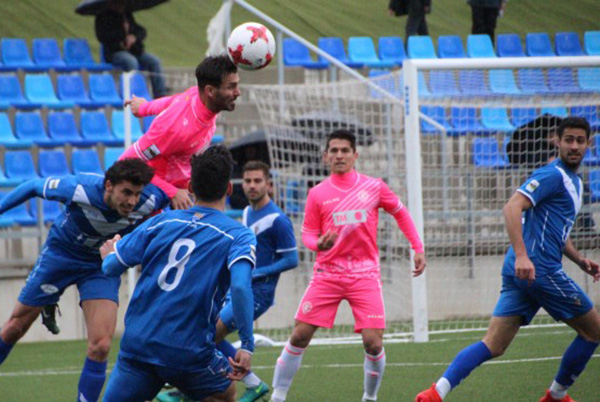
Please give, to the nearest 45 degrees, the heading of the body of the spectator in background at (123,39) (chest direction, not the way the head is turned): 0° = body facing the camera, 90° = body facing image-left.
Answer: approximately 315°

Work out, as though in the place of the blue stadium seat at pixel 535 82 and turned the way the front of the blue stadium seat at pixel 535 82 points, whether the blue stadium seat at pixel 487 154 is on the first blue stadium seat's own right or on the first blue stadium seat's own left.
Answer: on the first blue stadium seat's own right

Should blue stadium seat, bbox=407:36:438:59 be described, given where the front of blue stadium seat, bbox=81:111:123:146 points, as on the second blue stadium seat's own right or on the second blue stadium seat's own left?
on the second blue stadium seat's own left

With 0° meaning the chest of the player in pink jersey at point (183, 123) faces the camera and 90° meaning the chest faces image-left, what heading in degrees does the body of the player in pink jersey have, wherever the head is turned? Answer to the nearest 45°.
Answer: approximately 270°

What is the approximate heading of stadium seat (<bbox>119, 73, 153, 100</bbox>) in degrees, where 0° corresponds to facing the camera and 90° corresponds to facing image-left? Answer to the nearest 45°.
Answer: approximately 315°

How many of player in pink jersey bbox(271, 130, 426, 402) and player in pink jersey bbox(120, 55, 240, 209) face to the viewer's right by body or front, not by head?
1

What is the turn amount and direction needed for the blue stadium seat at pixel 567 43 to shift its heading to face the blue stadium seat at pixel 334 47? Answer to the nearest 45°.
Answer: approximately 90° to its right

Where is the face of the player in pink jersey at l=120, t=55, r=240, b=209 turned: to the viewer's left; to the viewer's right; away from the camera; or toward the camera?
to the viewer's right
